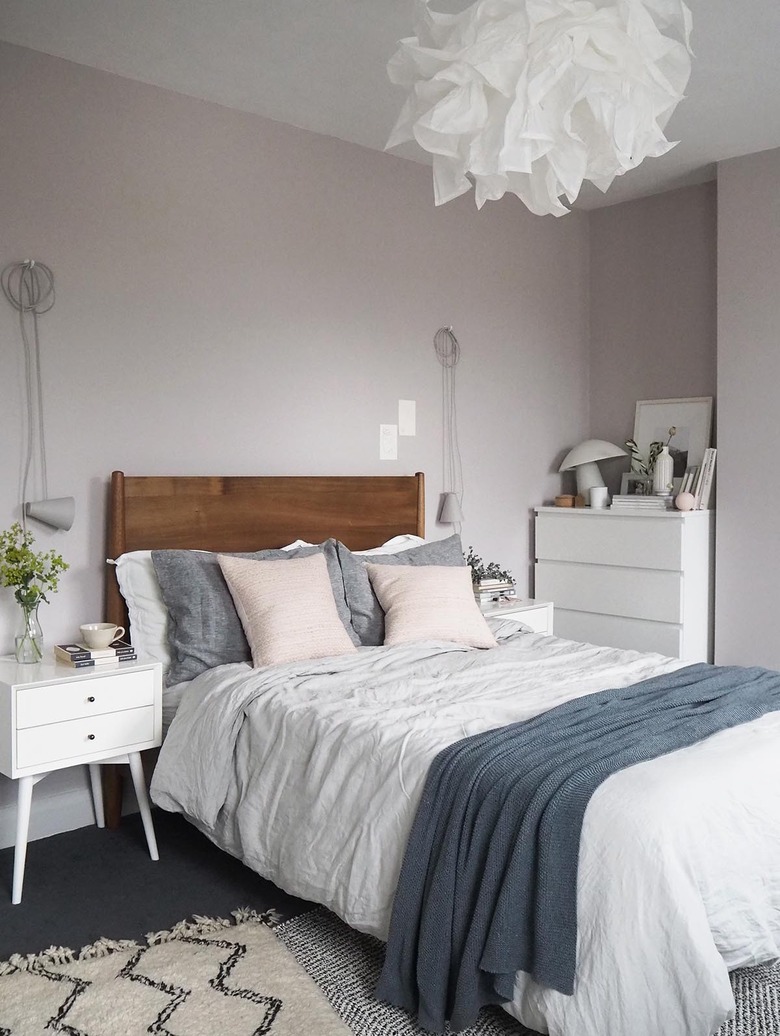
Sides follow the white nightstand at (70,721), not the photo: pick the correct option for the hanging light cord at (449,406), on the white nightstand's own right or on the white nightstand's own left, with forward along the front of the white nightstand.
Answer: on the white nightstand's own left

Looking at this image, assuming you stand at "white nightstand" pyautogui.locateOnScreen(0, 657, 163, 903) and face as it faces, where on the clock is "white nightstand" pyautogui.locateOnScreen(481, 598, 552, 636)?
"white nightstand" pyautogui.locateOnScreen(481, 598, 552, 636) is roughly at 10 o'clock from "white nightstand" pyautogui.locateOnScreen(0, 657, 163, 903).

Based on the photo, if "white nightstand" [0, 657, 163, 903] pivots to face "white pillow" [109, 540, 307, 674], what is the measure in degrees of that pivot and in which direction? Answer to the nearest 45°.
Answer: approximately 90° to its left

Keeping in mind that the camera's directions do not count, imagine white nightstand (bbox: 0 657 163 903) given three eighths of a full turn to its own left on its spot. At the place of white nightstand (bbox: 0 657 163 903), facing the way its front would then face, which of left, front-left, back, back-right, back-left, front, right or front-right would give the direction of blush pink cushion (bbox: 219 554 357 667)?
right

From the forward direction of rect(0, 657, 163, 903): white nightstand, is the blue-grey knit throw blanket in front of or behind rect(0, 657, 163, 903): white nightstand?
in front

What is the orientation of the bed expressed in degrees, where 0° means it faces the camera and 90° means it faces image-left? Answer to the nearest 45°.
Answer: approximately 315°

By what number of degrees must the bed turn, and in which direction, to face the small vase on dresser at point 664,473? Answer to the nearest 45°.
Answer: approximately 90° to its left

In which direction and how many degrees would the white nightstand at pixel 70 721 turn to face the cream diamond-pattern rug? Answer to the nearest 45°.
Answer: approximately 45° to its right

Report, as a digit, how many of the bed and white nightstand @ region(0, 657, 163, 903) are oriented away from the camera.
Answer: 0

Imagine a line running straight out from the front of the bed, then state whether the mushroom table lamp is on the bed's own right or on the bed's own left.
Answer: on the bed's own left

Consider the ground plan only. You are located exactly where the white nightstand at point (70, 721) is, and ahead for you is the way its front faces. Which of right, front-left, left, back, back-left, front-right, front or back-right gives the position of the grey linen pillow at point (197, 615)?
left

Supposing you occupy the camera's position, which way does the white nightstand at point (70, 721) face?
facing the viewer and to the right of the viewer
